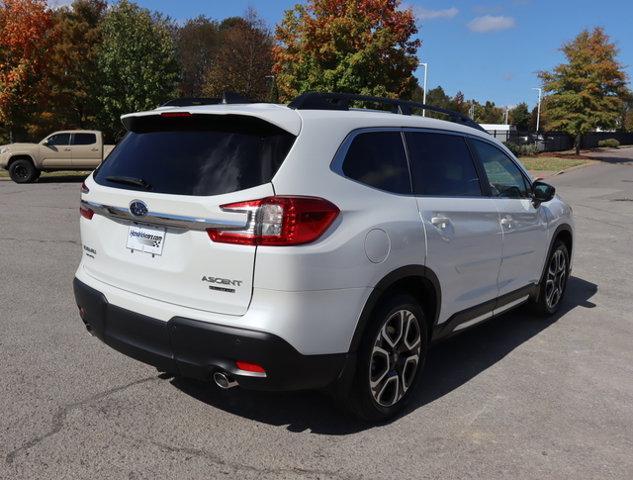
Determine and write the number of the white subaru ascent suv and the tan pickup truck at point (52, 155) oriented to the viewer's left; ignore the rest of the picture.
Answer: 1

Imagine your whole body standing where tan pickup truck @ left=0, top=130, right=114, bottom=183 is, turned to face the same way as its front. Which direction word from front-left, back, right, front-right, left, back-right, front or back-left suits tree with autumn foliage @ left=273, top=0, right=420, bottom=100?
back

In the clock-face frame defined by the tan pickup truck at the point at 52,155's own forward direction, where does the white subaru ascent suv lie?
The white subaru ascent suv is roughly at 9 o'clock from the tan pickup truck.

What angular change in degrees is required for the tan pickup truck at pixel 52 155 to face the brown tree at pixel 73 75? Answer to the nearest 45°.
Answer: approximately 90° to its right

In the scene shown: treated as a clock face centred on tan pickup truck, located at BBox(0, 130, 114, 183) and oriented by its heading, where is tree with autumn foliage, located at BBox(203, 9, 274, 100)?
The tree with autumn foliage is roughly at 4 o'clock from the tan pickup truck.

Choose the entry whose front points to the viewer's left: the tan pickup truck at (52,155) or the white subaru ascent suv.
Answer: the tan pickup truck

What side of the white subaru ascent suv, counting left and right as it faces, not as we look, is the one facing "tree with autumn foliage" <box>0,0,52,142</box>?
left

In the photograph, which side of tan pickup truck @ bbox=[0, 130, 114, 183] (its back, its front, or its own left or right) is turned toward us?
left

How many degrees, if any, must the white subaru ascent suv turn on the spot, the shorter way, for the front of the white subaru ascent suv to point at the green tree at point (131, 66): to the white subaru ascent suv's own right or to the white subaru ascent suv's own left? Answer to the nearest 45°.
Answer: approximately 45° to the white subaru ascent suv's own left

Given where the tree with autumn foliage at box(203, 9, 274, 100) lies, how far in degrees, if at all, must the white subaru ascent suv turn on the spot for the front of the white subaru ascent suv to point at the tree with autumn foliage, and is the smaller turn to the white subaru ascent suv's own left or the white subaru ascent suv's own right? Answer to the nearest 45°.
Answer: approximately 45° to the white subaru ascent suv's own left

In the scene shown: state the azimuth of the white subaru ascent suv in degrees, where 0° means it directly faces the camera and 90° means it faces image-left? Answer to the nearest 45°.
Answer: approximately 225°

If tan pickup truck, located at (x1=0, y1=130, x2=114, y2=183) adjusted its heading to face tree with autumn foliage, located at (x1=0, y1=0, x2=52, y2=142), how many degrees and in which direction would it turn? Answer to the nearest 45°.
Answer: approximately 90° to its right

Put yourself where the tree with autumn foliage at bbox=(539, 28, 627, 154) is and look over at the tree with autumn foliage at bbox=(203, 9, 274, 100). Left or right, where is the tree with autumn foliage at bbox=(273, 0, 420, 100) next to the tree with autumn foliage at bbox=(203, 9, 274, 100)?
left
